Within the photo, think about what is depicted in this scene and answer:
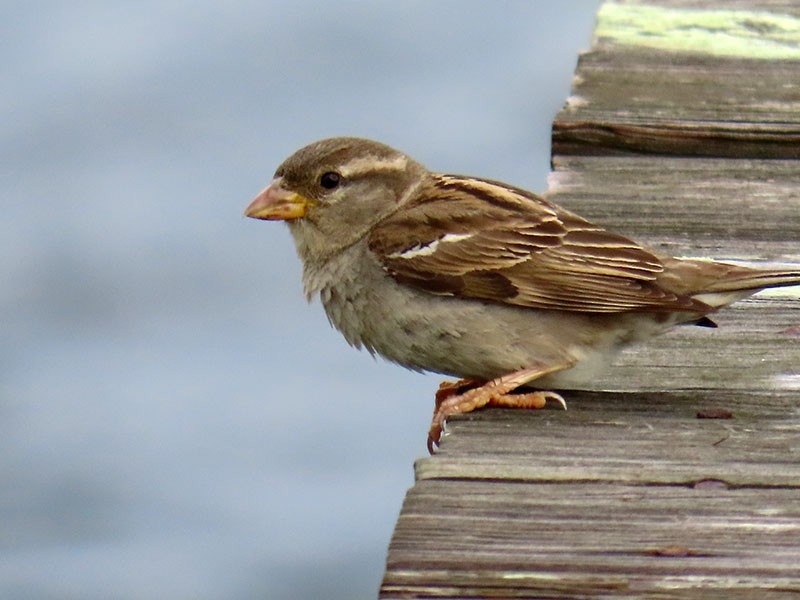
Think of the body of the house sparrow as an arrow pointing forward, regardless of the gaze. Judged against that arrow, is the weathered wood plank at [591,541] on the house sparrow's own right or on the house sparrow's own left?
on the house sparrow's own left

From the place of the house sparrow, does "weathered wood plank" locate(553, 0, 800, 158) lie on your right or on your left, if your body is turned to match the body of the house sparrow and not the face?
on your right

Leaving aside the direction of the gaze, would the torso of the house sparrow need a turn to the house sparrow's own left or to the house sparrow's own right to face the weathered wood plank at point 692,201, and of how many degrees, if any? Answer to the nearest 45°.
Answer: approximately 135° to the house sparrow's own right

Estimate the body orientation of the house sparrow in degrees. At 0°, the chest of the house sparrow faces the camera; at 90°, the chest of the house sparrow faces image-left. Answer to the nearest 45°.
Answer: approximately 90°
